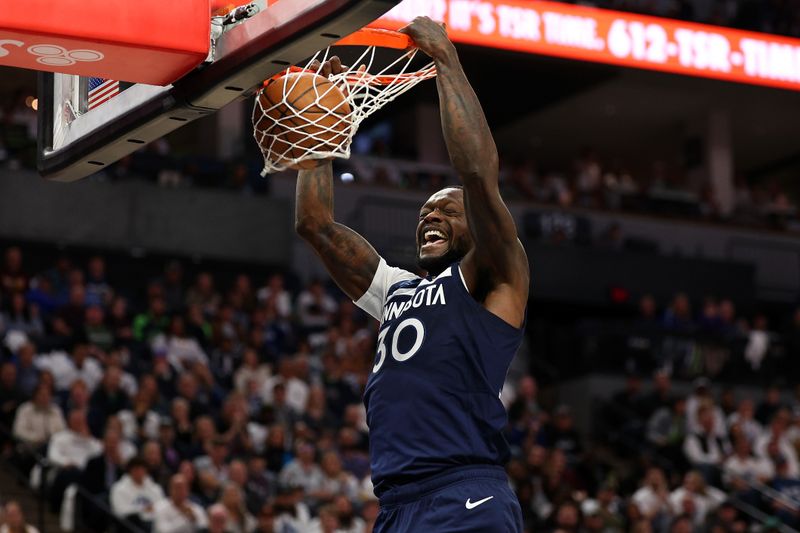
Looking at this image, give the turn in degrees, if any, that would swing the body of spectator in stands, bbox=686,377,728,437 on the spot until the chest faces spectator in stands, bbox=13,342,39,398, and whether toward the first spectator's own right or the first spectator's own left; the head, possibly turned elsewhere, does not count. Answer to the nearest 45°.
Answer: approximately 45° to the first spectator's own right

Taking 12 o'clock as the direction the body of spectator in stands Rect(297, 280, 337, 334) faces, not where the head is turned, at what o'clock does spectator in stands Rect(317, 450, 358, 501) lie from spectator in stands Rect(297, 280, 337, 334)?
spectator in stands Rect(317, 450, 358, 501) is roughly at 12 o'clock from spectator in stands Rect(297, 280, 337, 334).

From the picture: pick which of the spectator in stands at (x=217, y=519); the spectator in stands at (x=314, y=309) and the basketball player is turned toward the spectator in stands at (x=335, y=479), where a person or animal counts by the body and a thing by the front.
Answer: the spectator in stands at (x=314, y=309)

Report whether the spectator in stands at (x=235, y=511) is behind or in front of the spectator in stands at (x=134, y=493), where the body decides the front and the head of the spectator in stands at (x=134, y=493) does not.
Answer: in front

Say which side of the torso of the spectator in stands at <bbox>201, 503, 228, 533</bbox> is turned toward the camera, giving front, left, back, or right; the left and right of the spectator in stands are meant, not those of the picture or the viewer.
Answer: front

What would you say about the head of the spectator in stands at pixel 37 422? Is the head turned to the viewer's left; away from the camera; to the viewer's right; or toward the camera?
toward the camera

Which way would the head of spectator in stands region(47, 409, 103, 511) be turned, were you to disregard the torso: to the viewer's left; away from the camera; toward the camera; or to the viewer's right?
toward the camera

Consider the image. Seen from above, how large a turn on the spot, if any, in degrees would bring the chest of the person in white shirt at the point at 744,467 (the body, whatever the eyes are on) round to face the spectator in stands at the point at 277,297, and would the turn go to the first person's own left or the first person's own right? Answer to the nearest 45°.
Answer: approximately 90° to the first person's own right

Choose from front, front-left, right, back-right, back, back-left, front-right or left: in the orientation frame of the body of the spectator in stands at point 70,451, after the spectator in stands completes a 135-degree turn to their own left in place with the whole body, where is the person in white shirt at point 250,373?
front-right

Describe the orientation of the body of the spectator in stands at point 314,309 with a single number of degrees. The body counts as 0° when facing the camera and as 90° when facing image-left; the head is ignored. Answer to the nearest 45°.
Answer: approximately 0°

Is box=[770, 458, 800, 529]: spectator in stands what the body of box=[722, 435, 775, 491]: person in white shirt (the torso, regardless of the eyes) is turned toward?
no

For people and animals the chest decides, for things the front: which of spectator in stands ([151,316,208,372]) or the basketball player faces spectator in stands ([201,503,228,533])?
spectator in stands ([151,316,208,372])

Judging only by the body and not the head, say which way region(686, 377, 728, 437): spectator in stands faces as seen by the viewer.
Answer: toward the camera

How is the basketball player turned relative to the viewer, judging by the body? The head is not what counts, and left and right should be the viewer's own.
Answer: facing the viewer and to the left of the viewer

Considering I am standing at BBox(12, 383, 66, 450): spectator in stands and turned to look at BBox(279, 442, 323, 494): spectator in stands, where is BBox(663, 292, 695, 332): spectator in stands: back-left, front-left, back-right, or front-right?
front-left

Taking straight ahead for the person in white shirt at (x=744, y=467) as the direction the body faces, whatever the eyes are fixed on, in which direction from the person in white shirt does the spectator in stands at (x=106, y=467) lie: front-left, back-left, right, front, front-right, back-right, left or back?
front-right
